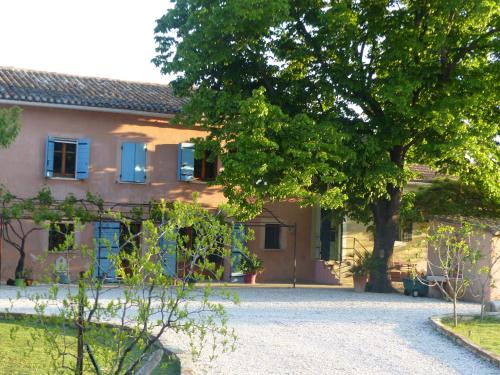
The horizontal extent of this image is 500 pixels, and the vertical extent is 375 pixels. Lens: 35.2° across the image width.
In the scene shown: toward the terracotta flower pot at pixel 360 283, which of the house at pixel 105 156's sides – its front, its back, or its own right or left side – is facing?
left

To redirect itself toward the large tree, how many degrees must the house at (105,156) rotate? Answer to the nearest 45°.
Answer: approximately 45° to its left

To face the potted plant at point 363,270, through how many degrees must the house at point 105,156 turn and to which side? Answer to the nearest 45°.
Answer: approximately 90° to its left

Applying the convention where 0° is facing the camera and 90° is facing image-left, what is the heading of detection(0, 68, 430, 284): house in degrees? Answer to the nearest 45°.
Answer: approximately 0°
